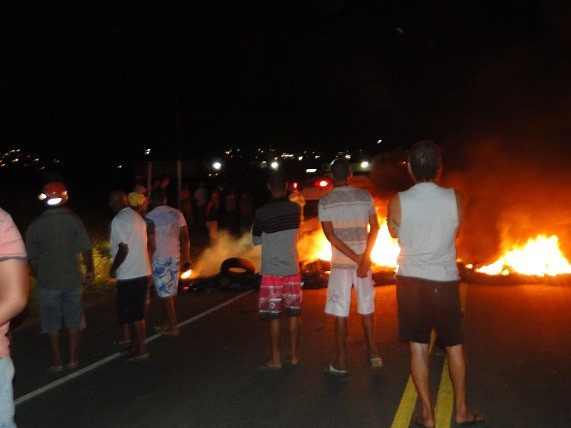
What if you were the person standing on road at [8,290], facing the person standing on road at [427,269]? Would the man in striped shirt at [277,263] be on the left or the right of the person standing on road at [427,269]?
left

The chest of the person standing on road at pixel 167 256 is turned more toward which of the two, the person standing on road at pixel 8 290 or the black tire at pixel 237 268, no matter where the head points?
the black tire

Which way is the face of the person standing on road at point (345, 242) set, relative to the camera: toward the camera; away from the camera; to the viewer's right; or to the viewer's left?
away from the camera

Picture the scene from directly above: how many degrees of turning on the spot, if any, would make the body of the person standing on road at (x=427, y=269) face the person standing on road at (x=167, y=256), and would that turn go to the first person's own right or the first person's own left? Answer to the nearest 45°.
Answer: approximately 45° to the first person's own left

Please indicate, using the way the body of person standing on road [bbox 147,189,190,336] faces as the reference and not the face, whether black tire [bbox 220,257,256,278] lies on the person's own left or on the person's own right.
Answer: on the person's own right

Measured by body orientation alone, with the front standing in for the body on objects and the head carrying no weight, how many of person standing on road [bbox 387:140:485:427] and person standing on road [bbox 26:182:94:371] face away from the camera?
2

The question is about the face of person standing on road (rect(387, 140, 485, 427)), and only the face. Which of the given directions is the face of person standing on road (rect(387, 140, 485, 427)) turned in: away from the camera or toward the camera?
away from the camera

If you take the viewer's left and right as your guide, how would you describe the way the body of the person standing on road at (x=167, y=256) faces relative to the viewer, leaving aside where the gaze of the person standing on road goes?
facing away from the viewer and to the left of the viewer

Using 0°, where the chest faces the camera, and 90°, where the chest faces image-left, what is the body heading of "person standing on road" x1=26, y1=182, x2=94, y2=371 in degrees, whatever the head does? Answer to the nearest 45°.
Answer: approximately 180°

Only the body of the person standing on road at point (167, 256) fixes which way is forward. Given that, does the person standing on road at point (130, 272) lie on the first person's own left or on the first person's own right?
on the first person's own left

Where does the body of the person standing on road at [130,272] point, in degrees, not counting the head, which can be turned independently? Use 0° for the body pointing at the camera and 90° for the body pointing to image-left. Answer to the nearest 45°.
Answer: approximately 135°

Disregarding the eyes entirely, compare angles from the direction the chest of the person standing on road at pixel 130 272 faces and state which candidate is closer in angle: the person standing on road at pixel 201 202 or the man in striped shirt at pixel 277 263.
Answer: the person standing on road
